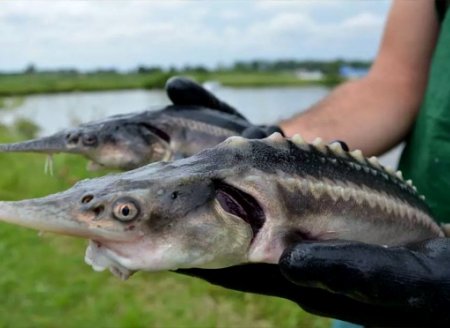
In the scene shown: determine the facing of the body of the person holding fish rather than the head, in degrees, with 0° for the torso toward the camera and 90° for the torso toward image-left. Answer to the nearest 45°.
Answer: approximately 90°

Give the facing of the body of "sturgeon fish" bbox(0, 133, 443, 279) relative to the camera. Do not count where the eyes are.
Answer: to the viewer's left

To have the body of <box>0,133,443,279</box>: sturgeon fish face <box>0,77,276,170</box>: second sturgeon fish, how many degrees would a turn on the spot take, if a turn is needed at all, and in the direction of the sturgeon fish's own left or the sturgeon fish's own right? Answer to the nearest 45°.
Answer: approximately 90° to the sturgeon fish's own right
